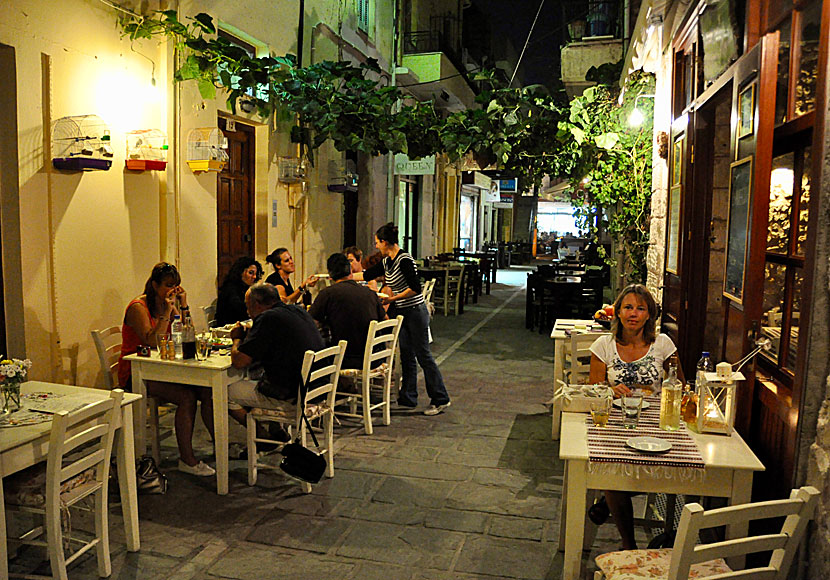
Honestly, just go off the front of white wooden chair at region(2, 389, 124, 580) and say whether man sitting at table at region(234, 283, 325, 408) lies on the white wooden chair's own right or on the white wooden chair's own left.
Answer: on the white wooden chair's own right

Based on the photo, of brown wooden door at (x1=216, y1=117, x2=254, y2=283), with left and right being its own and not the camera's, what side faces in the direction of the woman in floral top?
front

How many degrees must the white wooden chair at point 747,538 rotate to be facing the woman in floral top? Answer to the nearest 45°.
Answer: approximately 45° to its right

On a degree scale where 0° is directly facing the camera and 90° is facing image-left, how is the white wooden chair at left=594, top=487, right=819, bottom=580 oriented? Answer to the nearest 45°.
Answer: approximately 135°

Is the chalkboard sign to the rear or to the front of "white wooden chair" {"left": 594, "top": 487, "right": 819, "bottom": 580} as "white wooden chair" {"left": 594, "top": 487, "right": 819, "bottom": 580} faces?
to the front

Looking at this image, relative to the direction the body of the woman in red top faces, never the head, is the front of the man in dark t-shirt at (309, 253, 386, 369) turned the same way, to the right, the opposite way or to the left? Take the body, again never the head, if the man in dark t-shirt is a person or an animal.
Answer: to the left

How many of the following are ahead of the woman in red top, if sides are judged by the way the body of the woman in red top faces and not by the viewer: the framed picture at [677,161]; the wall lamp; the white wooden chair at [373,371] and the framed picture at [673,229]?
4

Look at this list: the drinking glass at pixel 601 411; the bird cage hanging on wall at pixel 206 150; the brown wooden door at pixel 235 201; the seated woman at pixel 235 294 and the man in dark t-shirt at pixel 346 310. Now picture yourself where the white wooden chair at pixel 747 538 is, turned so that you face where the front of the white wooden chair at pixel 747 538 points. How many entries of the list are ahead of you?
5

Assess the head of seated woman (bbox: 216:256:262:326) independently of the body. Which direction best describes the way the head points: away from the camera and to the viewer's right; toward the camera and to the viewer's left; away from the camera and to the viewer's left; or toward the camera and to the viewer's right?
toward the camera and to the viewer's right

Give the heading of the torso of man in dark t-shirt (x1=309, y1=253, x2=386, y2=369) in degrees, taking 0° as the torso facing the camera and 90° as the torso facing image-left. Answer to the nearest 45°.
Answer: approximately 180°

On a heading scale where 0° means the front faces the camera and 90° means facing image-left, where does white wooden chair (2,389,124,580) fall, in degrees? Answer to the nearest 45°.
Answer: approximately 135°

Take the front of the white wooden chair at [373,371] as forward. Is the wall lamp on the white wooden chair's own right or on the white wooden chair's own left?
on the white wooden chair's own right
